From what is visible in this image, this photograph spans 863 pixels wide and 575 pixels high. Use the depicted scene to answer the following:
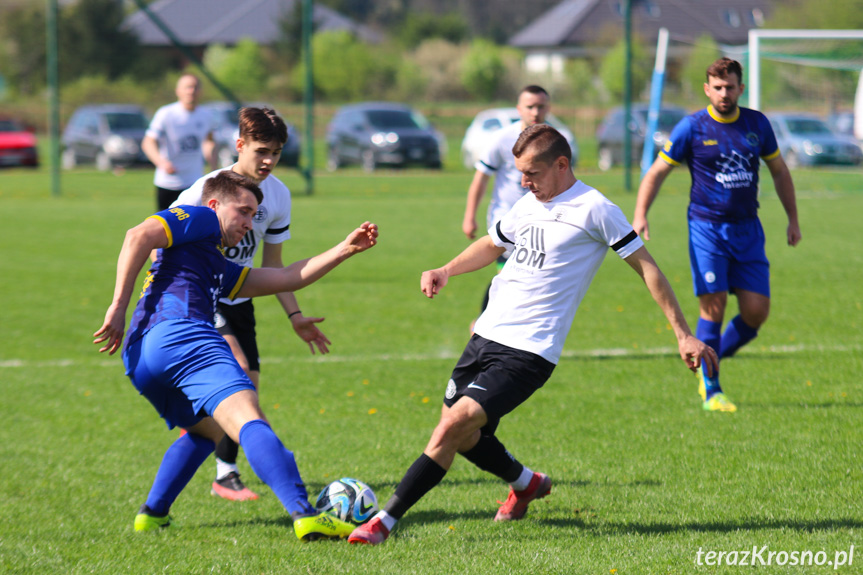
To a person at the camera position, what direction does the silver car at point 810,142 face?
facing the viewer and to the right of the viewer

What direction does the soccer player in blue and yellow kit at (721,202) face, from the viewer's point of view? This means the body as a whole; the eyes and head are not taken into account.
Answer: toward the camera

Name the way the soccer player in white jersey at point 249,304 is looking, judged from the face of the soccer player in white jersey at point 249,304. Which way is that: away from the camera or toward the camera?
toward the camera

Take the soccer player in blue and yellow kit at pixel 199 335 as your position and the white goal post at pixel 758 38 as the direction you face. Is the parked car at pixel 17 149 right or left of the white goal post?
left

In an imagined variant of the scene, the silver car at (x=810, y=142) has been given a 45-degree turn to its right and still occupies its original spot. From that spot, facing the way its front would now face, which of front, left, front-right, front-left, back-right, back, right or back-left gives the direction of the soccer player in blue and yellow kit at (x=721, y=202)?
front

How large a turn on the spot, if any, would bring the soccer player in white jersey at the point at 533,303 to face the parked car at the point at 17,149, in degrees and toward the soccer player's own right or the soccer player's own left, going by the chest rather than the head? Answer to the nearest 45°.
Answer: approximately 90° to the soccer player's own right

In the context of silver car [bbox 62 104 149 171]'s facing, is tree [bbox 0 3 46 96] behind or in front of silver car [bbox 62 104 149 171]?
behind

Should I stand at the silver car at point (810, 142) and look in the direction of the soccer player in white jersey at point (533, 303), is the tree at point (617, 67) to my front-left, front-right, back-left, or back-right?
back-right

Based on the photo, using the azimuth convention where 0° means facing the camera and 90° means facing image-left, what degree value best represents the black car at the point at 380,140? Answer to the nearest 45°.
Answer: approximately 315°

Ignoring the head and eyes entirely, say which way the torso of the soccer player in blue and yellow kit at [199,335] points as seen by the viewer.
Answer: to the viewer's right

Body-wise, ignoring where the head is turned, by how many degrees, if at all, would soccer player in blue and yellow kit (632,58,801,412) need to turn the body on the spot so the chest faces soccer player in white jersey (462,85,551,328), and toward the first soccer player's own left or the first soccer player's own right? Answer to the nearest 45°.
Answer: approximately 135° to the first soccer player's own right
